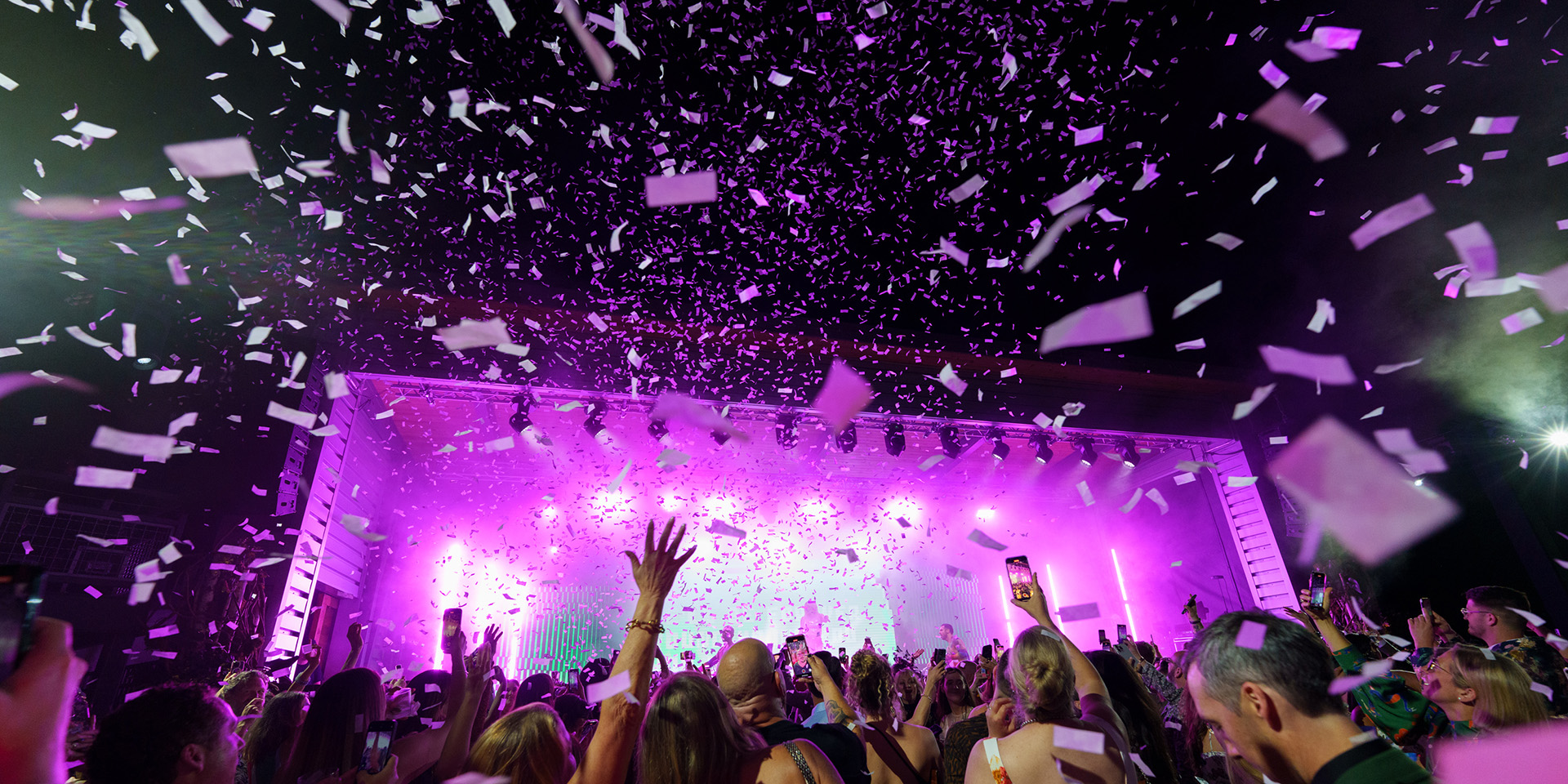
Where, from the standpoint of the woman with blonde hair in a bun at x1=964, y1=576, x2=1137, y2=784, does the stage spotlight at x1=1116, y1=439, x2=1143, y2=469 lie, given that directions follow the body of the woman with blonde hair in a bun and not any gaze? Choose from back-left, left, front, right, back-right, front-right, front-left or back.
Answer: front

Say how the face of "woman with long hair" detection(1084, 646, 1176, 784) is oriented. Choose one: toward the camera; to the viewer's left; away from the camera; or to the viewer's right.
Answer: away from the camera

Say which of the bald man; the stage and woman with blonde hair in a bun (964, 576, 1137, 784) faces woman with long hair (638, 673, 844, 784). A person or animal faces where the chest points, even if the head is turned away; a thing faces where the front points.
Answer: the stage

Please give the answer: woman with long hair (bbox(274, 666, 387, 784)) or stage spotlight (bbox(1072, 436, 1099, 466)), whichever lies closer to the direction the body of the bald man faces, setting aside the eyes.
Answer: the stage spotlight

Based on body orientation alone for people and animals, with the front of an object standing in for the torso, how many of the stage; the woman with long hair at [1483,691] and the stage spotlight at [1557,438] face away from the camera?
0

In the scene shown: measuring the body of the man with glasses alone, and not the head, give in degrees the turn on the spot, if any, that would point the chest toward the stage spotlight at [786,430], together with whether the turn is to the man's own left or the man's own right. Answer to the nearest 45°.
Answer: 0° — they already face it

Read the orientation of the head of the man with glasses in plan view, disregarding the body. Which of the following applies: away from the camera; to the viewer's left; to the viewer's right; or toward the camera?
to the viewer's left

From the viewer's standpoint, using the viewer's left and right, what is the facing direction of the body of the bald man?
facing away from the viewer

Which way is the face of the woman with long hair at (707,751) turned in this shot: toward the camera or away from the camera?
away from the camera

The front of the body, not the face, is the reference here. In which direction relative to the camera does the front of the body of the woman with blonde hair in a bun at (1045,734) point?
away from the camera

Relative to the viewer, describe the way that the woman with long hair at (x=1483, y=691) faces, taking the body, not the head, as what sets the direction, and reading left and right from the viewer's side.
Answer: facing to the left of the viewer

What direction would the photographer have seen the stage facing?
facing the viewer

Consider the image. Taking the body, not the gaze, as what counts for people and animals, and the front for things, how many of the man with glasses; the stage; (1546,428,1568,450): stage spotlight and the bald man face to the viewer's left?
1

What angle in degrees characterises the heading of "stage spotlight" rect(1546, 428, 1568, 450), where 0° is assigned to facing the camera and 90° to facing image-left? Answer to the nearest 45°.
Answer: approximately 0°

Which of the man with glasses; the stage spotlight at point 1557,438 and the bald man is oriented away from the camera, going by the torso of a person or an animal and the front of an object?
the bald man

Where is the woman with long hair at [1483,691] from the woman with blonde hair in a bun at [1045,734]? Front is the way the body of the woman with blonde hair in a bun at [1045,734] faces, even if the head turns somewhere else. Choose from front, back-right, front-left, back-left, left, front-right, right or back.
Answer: front-right

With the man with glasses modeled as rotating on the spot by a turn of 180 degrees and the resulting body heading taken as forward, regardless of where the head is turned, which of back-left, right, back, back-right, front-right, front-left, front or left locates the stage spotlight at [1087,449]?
back-left

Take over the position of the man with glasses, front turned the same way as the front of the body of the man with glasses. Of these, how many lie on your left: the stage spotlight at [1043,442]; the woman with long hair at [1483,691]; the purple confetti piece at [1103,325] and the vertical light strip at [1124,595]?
1

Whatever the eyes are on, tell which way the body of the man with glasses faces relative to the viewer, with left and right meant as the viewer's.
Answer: facing to the left of the viewer

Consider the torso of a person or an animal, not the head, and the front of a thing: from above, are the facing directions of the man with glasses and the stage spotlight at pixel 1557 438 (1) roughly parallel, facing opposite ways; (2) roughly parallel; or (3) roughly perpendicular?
roughly perpendicular

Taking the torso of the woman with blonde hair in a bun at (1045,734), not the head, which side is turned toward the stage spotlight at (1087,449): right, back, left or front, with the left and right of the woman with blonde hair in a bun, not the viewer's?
front
